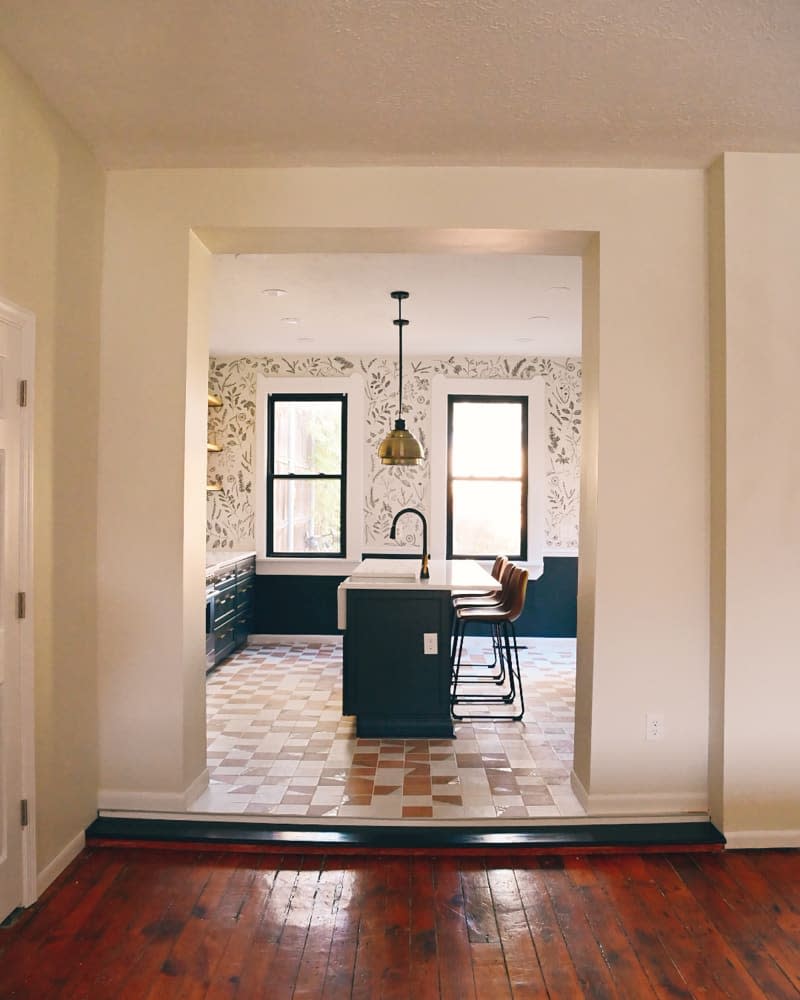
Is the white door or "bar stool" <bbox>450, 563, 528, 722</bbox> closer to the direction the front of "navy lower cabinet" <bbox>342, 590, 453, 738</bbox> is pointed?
the white door

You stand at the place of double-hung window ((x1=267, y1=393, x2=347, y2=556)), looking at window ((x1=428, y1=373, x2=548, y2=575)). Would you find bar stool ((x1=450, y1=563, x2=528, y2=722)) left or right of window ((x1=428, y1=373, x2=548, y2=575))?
right

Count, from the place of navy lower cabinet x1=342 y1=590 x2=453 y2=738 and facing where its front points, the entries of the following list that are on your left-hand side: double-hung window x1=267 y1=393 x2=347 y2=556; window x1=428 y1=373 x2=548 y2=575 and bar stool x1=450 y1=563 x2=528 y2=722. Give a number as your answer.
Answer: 0

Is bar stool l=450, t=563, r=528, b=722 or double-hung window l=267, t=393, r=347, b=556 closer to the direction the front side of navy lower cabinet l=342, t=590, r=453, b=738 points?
the double-hung window

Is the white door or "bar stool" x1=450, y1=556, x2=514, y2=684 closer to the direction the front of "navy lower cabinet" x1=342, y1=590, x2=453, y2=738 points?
the white door

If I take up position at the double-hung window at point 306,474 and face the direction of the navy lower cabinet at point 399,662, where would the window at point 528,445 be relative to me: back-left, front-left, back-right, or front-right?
front-left

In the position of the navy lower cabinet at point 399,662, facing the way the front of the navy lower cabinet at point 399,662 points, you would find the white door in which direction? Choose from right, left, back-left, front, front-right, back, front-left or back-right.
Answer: front-left

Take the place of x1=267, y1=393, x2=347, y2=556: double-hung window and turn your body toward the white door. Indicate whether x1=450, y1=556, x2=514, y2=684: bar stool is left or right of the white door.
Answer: left

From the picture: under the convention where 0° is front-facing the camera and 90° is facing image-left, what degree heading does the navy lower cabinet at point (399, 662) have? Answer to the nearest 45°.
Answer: approximately 90°

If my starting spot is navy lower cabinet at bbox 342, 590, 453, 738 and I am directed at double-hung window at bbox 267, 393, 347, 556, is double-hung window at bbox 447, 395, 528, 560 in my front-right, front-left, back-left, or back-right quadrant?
front-right
